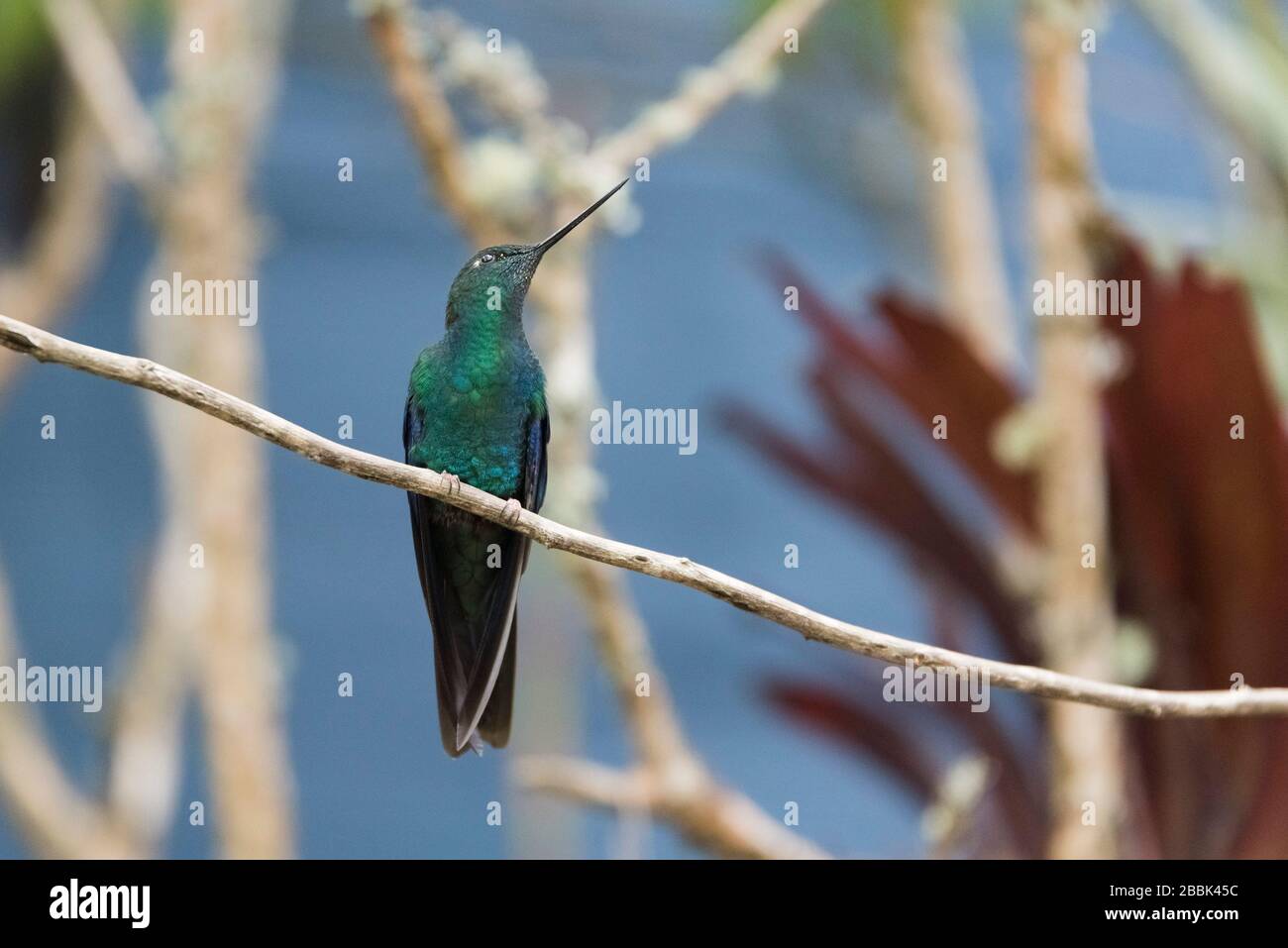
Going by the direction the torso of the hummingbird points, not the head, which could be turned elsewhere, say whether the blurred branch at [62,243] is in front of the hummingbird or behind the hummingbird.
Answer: behind

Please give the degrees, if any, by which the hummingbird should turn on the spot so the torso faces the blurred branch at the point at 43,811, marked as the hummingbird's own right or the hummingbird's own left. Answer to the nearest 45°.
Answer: approximately 135° to the hummingbird's own right

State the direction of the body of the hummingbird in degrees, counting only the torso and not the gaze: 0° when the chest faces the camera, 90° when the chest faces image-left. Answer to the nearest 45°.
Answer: approximately 0°

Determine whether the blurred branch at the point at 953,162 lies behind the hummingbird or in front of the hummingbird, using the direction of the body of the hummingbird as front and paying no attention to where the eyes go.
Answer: behind

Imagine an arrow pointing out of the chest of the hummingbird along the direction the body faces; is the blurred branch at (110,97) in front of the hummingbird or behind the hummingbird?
behind

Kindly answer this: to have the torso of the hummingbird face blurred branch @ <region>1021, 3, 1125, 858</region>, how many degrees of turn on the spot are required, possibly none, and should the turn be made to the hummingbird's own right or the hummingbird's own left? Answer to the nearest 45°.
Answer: approximately 135° to the hummingbird's own left

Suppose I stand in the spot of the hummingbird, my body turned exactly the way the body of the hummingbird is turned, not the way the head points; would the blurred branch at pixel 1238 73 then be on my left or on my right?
on my left
